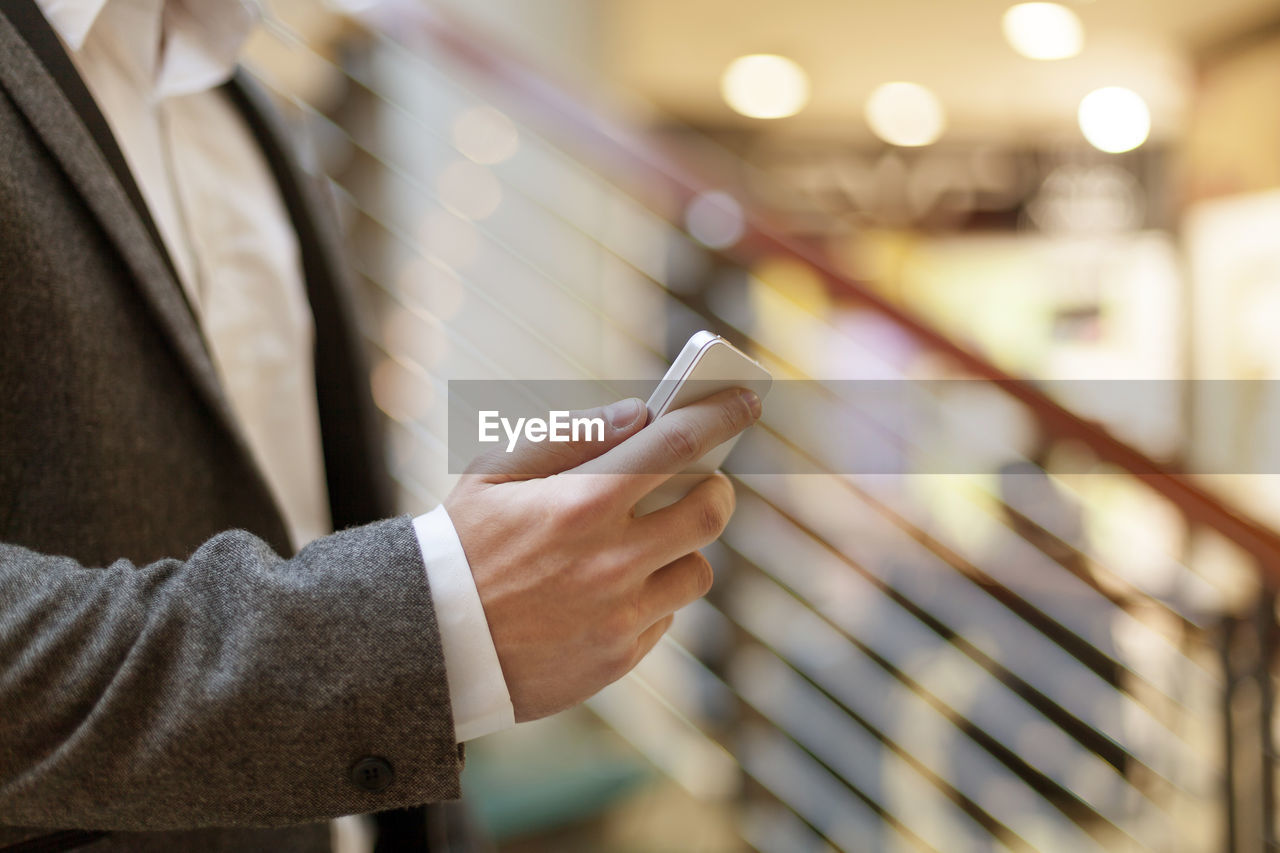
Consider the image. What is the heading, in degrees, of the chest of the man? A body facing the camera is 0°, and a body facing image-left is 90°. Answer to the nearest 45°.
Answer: approximately 315°

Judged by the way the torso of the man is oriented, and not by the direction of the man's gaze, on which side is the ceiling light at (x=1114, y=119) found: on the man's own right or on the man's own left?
on the man's own left

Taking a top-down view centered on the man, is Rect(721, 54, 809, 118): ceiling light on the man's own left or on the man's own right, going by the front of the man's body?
on the man's own left

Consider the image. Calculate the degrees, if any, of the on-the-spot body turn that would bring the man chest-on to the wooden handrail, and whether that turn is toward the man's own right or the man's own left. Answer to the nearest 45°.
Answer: approximately 90° to the man's own left

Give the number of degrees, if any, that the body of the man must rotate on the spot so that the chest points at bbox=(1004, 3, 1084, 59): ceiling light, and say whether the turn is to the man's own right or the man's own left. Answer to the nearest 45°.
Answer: approximately 90° to the man's own left
